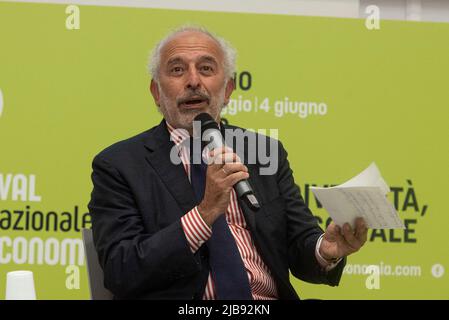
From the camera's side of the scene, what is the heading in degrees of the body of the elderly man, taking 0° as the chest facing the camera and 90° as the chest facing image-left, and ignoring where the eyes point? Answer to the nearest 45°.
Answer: approximately 0°
